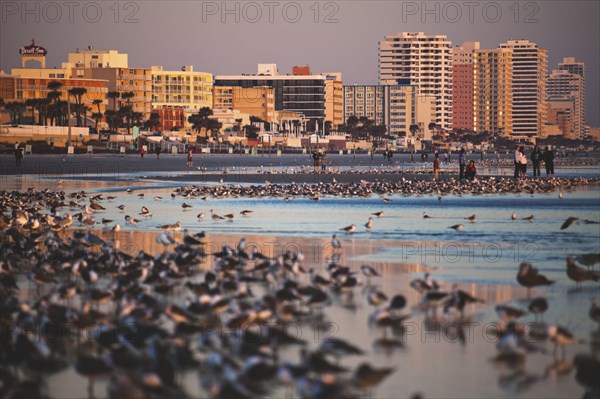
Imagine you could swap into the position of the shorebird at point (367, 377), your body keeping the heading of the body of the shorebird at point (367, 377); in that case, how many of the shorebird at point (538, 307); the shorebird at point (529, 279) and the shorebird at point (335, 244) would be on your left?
0

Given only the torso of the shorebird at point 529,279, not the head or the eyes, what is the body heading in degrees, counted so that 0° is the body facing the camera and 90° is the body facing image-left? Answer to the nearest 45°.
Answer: approximately 90°

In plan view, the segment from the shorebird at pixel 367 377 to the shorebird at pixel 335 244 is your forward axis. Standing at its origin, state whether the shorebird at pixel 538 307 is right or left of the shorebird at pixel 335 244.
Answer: right

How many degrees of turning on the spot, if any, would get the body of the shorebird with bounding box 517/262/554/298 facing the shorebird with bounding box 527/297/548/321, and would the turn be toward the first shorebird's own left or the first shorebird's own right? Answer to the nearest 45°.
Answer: approximately 90° to the first shorebird's own left

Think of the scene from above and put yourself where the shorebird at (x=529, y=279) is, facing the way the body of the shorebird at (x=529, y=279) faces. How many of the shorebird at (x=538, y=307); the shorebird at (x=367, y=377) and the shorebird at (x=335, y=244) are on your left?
2

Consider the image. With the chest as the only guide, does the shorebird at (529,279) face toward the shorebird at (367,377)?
no

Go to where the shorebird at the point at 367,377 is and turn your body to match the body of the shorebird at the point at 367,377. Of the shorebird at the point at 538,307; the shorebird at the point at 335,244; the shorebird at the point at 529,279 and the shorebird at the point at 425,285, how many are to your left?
0

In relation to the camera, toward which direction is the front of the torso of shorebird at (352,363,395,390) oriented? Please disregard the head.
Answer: to the viewer's left

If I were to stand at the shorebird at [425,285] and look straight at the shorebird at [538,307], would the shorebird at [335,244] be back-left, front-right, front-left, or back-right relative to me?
back-left
